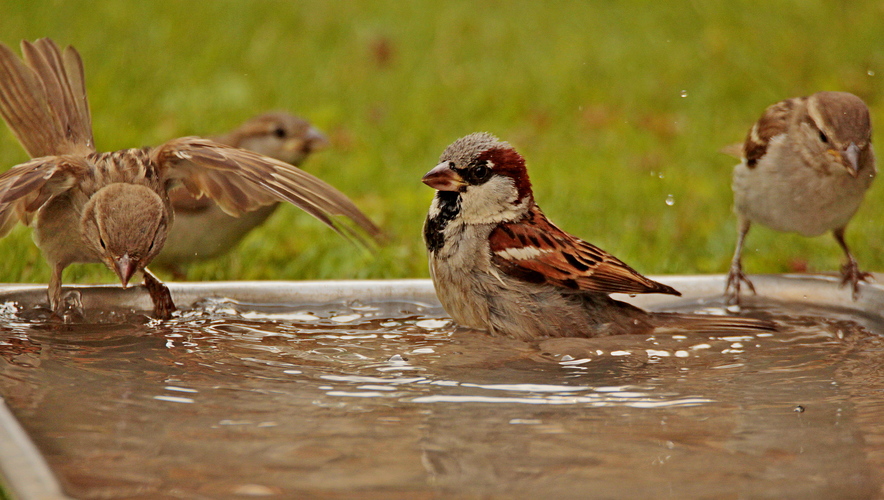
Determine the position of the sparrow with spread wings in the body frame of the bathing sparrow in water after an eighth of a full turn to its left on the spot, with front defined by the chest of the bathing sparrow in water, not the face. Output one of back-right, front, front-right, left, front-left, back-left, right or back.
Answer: front-right

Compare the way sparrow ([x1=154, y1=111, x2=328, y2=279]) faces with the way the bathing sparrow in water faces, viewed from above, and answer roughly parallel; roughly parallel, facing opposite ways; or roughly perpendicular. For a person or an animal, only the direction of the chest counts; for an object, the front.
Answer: roughly parallel, facing opposite ways

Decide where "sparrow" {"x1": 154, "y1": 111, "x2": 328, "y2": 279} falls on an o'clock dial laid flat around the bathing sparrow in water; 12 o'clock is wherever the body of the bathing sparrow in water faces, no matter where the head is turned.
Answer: The sparrow is roughly at 1 o'clock from the bathing sparrow in water.

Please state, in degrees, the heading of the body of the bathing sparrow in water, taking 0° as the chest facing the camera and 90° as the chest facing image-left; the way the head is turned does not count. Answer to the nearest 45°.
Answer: approximately 90°

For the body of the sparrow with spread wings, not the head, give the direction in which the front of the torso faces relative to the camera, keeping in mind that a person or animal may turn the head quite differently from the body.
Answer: toward the camera

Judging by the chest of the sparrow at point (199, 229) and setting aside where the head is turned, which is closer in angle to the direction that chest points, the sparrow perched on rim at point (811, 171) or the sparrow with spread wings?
the sparrow perched on rim

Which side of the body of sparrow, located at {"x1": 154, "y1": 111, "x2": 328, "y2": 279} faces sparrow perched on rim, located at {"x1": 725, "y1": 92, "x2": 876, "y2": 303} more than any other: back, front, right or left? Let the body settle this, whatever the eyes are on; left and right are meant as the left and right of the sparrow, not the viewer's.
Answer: front

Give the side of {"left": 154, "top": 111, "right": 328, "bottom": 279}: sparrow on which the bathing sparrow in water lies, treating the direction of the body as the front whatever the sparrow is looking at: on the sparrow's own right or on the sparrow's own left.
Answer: on the sparrow's own right

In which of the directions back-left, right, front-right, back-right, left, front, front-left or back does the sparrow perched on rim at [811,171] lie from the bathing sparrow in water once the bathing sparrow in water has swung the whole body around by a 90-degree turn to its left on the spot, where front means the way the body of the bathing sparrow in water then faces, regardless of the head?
back-left

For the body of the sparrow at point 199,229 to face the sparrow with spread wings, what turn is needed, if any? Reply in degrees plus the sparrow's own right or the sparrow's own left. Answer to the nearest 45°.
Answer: approximately 90° to the sparrow's own right

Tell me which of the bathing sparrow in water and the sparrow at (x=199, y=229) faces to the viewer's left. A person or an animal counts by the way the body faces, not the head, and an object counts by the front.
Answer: the bathing sparrow in water

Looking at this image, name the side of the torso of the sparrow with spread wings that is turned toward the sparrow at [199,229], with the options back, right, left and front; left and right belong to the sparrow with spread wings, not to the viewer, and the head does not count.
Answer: back

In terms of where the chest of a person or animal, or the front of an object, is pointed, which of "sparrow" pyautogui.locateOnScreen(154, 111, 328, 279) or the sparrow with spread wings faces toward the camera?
the sparrow with spread wings

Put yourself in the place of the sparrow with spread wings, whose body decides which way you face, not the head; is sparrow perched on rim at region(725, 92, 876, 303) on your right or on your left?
on your left

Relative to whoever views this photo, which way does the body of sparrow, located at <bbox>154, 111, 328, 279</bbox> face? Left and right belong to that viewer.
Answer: facing to the right of the viewer
